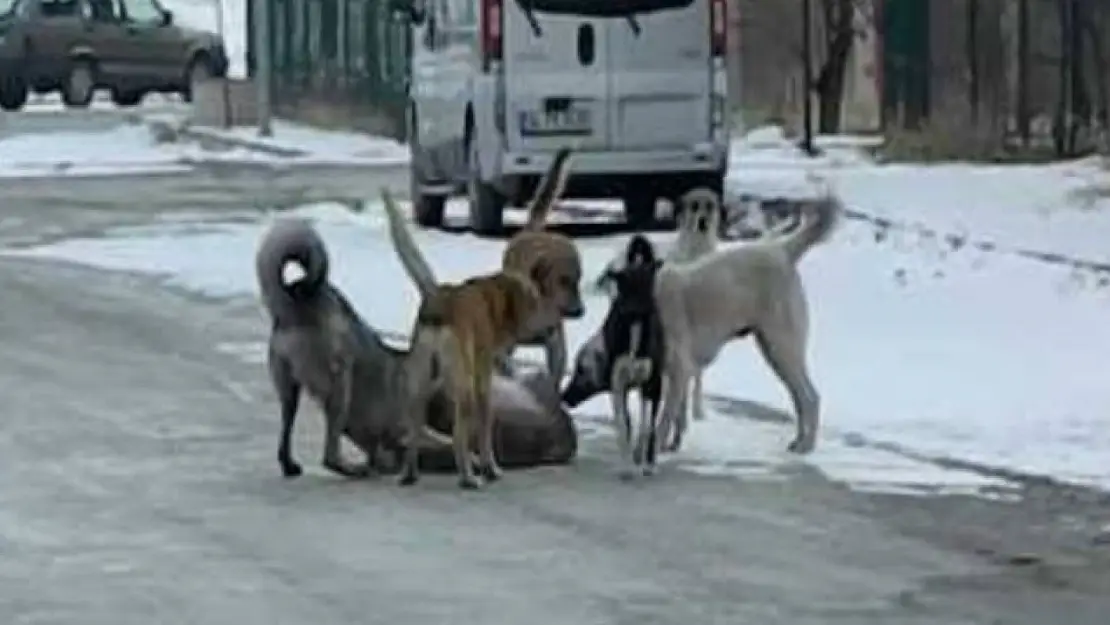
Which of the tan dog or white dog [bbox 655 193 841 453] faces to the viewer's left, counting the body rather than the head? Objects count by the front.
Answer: the white dog

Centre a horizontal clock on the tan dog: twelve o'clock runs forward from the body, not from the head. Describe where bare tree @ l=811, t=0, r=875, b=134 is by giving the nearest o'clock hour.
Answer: The bare tree is roughly at 11 o'clock from the tan dog.

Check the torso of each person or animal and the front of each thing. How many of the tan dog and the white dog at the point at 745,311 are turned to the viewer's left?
1

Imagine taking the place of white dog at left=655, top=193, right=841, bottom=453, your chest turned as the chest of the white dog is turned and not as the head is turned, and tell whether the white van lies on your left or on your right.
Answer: on your right

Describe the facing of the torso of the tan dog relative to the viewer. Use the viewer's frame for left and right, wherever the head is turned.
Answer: facing away from the viewer and to the right of the viewer

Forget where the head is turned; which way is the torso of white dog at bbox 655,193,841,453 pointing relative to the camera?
to the viewer's left

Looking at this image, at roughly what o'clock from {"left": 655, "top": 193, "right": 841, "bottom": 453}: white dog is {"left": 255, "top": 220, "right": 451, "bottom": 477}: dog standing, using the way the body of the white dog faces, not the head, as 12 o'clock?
The dog standing is roughly at 11 o'clock from the white dog.

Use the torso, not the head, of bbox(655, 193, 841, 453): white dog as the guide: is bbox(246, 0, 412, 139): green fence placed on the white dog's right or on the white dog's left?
on the white dog's right
